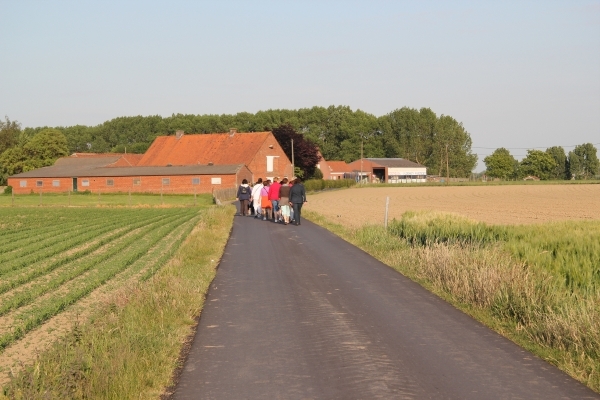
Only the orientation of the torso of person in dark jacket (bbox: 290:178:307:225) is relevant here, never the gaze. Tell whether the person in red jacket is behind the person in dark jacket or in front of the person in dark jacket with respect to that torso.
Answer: in front

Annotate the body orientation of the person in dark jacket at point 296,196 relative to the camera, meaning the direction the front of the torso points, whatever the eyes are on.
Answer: away from the camera

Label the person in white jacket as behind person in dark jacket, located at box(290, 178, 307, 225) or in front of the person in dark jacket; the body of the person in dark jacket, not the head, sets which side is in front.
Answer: in front
